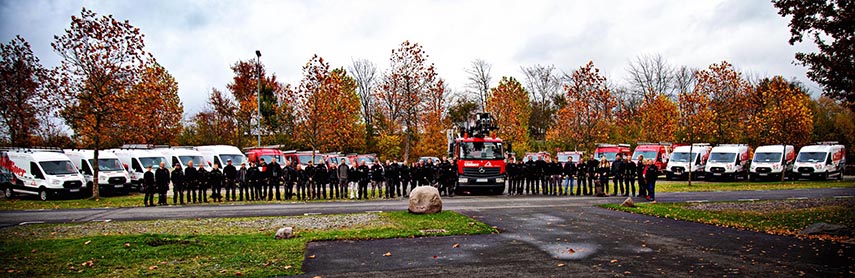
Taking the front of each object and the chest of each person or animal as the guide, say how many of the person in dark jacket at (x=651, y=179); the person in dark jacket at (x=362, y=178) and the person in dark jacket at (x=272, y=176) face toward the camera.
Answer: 3

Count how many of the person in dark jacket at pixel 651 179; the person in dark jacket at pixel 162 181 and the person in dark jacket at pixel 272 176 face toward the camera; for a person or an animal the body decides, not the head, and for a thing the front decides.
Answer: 3

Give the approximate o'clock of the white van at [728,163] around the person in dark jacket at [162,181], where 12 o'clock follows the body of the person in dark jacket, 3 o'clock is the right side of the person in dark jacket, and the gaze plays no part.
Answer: The white van is roughly at 9 o'clock from the person in dark jacket.

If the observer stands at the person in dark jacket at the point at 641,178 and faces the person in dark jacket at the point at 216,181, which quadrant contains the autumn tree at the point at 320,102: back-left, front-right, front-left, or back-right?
front-right

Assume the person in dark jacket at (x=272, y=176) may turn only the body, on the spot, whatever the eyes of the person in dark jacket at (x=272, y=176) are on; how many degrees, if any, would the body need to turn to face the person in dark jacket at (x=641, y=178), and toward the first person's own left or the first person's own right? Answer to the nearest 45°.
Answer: approximately 90° to the first person's own left

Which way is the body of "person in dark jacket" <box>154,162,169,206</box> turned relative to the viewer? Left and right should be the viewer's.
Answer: facing the viewer

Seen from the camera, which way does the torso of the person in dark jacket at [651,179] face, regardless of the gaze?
toward the camera

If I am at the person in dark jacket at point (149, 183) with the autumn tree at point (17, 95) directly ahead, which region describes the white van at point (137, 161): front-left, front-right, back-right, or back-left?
front-right

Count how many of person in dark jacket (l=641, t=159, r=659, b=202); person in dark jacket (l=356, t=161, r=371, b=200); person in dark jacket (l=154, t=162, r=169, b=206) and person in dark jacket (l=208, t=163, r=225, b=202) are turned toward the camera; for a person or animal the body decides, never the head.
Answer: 4

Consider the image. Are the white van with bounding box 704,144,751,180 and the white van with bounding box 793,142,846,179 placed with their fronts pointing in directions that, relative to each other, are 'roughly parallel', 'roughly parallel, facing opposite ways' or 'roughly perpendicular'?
roughly parallel

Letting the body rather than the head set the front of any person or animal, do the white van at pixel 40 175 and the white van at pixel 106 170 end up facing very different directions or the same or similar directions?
same or similar directions

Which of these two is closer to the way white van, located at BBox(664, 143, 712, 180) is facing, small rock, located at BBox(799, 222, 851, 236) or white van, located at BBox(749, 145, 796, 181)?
the small rock

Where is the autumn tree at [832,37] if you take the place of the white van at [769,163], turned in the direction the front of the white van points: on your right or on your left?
on your left
